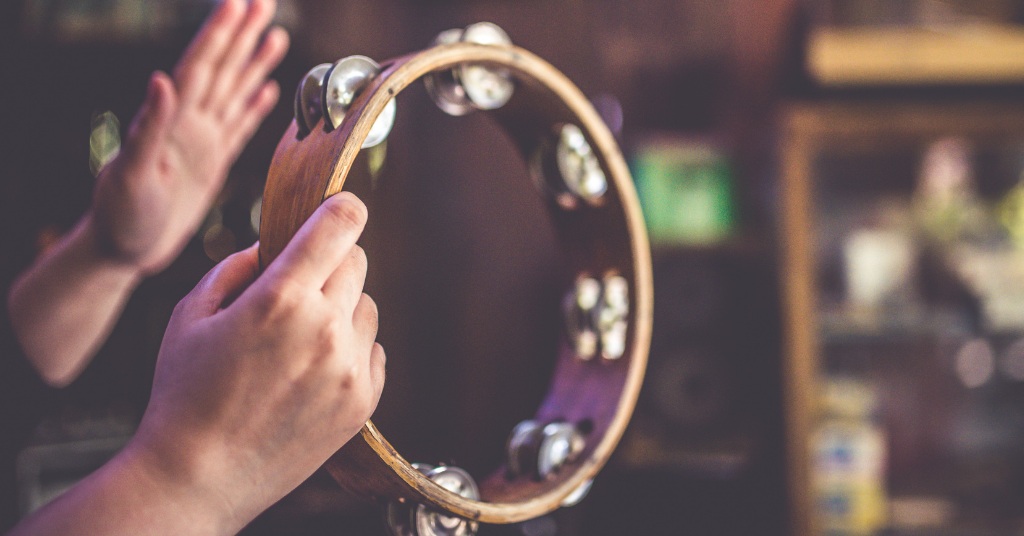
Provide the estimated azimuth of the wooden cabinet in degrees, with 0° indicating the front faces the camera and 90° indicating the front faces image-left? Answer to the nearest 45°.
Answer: approximately 0°

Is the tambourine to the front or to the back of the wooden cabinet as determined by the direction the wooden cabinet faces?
to the front
